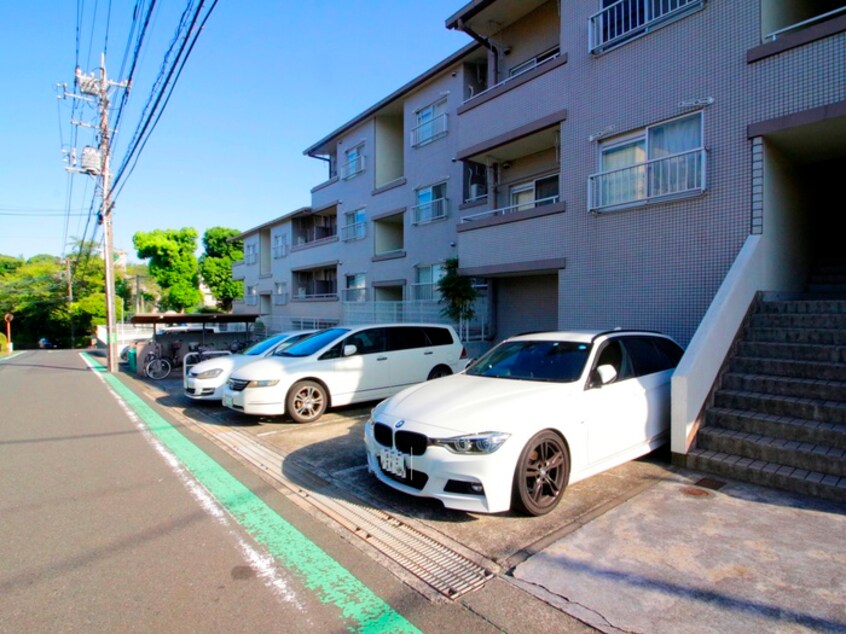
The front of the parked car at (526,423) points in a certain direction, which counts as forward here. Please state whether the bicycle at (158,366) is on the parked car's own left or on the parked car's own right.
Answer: on the parked car's own right

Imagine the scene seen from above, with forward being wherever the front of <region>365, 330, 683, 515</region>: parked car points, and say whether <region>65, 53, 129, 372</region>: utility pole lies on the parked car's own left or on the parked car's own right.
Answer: on the parked car's own right

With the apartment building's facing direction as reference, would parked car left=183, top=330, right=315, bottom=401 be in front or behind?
in front

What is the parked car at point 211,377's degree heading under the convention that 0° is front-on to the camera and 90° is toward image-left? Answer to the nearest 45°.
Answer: approximately 45°

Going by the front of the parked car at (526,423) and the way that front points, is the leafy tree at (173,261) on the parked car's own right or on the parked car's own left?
on the parked car's own right

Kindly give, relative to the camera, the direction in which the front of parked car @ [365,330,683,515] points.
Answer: facing the viewer and to the left of the viewer

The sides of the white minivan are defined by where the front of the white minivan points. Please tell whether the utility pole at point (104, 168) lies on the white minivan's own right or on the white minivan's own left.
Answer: on the white minivan's own right

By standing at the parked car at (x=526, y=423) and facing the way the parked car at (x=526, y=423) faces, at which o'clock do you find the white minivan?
The white minivan is roughly at 3 o'clock from the parked car.

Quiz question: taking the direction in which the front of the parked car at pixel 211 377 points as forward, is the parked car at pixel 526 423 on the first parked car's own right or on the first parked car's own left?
on the first parked car's own left

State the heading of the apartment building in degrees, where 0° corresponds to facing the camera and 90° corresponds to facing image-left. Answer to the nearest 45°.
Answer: approximately 45°

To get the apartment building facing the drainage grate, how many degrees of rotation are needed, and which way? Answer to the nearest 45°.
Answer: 0° — it already faces it
